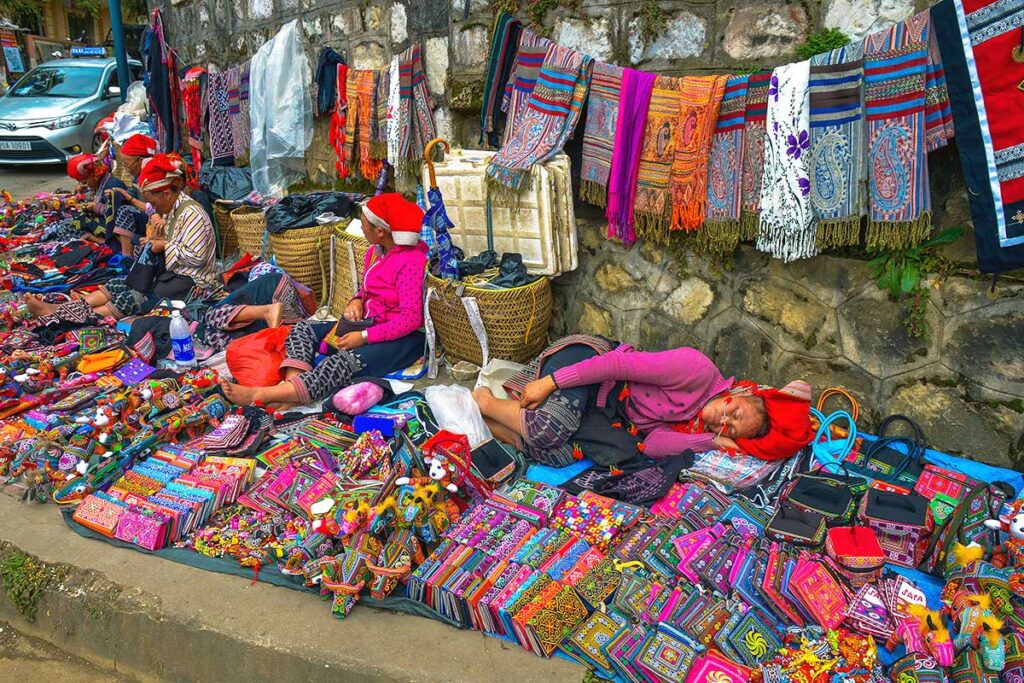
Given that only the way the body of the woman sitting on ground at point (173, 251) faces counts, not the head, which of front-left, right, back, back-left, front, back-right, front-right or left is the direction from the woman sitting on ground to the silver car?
right

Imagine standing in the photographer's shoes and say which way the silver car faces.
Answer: facing the viewer and to the left of the viewer

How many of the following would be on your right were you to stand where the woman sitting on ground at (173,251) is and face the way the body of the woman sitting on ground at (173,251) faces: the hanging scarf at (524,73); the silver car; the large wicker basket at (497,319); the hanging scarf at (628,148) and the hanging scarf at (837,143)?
1

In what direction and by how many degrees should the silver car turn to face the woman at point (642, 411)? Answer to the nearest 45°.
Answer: approximately 45° to its left

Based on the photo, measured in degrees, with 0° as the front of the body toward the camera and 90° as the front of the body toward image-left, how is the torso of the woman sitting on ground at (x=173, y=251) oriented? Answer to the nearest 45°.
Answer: approximately 90°

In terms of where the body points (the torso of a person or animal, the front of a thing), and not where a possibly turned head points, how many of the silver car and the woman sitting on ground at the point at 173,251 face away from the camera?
0

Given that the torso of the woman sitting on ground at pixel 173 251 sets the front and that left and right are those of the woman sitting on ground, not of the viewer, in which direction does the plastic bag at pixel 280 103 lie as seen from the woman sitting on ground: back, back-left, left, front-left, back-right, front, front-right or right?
back-right

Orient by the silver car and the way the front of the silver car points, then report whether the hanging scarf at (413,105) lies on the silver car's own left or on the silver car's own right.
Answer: on the silver car's own left

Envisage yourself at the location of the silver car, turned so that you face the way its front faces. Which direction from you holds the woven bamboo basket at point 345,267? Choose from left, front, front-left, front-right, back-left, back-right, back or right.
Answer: front-left
